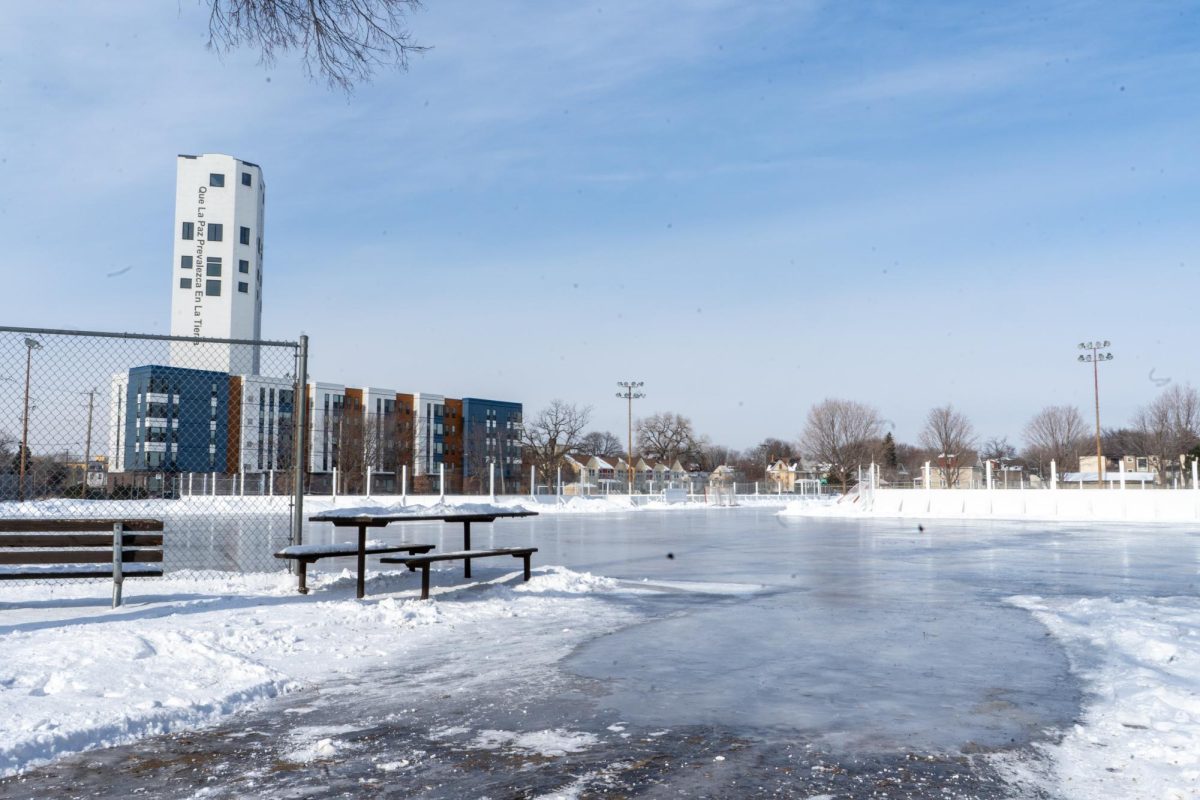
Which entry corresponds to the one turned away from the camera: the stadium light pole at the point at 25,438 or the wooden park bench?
the wooden park bench

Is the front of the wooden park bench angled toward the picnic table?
no

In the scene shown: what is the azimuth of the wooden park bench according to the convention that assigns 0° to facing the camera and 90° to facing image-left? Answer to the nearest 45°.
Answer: approximately 180°

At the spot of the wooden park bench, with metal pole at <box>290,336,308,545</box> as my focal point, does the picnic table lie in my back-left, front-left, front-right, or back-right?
front-right

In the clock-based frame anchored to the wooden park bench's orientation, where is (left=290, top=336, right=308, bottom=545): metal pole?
The metal pole is roughly at 2 o'clock from the wooden park bench.

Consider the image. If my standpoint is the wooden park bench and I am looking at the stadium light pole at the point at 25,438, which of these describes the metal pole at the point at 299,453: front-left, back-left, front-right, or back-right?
front-right
